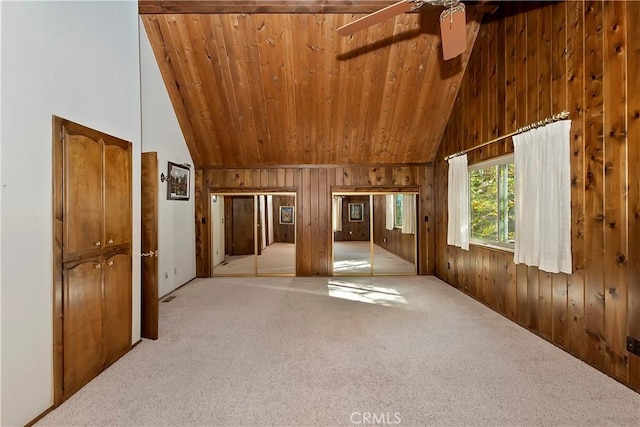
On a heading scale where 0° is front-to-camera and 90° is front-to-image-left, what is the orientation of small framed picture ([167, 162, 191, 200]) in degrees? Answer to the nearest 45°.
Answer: approximately 315°

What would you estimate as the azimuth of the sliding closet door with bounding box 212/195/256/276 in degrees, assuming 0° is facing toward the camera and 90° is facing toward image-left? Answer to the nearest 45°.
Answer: approximately 0°

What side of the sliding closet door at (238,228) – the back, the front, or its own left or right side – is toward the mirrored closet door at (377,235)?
left

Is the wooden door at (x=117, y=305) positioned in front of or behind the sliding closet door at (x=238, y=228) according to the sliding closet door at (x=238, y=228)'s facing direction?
in front

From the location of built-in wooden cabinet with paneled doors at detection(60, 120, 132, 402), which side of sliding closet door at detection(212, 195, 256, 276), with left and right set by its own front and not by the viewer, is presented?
front

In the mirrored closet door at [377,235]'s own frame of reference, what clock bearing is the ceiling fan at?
The ceiling fan is roughly at 12 o'clock from the mirrored closet door.

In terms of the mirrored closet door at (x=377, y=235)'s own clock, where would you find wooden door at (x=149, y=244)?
The wooden door is roughly at 1 o'clock from the mirrored closet door.

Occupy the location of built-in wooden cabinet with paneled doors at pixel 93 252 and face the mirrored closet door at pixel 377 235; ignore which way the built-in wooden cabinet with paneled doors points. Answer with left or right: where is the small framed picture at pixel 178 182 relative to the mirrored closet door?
left

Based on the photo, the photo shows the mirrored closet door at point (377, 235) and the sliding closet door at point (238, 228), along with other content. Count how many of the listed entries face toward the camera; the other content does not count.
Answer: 2

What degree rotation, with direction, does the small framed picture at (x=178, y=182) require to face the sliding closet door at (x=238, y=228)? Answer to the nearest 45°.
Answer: approximately 90° to its left

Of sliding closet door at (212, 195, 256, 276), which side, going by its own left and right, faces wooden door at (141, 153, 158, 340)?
front

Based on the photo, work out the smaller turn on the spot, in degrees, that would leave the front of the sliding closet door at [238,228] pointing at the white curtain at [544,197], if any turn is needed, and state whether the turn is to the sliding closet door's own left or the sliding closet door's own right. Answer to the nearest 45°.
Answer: approximately 45° to the sliding closet door's own left

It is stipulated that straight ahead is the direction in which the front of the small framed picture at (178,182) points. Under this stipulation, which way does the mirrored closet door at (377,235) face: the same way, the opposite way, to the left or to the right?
to the right
